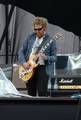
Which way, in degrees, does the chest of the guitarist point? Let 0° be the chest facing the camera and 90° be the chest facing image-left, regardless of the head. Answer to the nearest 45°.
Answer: approximately 45°

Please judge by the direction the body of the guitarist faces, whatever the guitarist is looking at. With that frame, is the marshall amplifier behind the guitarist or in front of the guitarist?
behind
